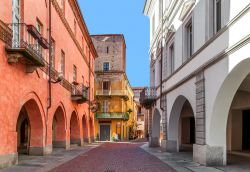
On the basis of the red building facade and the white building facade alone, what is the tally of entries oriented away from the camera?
0

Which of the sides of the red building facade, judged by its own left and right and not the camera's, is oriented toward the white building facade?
front

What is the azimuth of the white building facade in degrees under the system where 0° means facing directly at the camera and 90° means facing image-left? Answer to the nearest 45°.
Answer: approximately 45°

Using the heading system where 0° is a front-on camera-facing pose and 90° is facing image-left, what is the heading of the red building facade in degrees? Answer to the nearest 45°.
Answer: approximately 315°
